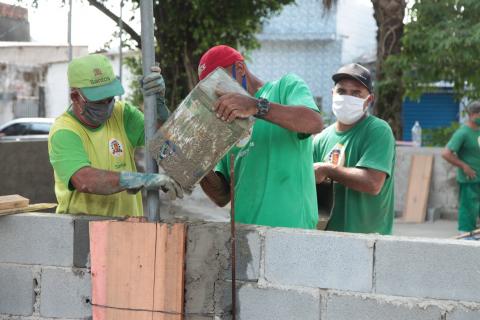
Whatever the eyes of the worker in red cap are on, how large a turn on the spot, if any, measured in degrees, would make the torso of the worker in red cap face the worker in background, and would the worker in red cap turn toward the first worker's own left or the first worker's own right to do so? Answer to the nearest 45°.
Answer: approximately 180°

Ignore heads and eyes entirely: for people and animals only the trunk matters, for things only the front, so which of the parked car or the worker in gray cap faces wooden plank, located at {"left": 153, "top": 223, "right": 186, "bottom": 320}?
the worker in gray cap

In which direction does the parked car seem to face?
to the viewer's left

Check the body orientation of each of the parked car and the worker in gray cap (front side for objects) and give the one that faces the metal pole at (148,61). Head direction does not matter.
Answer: the worker in gray cap

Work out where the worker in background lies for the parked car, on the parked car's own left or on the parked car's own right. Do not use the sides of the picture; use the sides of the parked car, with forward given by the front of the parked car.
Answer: on the parked car's own left

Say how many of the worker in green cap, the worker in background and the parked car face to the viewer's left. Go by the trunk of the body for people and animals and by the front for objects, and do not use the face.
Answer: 1

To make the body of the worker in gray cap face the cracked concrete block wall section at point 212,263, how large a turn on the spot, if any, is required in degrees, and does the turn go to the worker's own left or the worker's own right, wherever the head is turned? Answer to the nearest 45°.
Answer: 0° — they already face it

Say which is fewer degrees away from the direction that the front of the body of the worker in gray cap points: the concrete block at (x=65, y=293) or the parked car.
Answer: the concrete block

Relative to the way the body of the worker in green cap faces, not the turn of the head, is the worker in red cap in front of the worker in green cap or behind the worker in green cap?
in front

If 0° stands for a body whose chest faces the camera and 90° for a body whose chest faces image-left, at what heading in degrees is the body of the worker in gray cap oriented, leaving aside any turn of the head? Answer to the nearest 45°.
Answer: approximately 45°

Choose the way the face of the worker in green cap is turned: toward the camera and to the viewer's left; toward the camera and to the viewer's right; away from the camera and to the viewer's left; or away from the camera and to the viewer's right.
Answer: toward the camera and to the viewer's right
